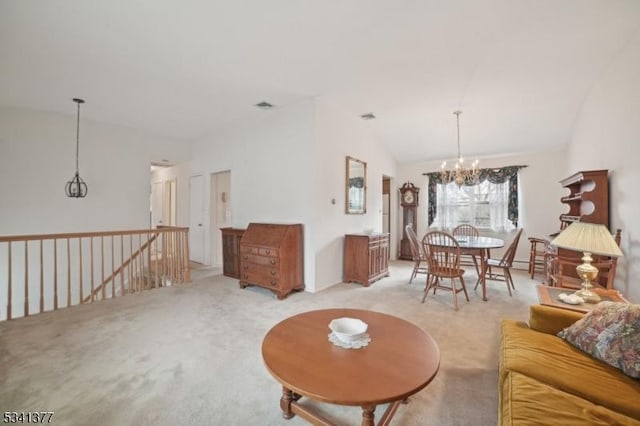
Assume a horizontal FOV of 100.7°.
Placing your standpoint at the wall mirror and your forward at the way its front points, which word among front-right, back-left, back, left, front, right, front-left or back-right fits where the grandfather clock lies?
left

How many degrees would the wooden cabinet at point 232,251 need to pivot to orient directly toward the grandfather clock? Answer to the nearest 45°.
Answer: approximately 135° to its left

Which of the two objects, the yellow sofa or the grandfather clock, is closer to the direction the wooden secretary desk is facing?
the yellow sofa

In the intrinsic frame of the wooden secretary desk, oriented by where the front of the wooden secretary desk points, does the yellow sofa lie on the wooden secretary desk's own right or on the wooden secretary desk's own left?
on the wooden secretary desk's own left

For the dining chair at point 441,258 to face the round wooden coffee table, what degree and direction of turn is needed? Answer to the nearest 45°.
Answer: approximately 135° to its right

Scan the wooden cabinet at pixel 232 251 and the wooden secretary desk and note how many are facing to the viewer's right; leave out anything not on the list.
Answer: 0

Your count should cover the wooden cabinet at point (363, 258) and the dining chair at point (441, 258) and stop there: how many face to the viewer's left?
0

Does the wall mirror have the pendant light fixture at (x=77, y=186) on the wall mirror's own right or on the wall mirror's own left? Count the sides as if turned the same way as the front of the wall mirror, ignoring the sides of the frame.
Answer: on the wall mirror's own right

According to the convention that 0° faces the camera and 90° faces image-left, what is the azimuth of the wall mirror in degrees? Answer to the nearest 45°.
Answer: approximately 315°

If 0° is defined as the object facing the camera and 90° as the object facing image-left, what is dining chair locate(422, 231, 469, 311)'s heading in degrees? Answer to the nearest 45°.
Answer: approximately 225°

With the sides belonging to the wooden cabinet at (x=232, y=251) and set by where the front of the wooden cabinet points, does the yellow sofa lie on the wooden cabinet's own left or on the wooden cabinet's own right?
on the wooden cabinet's own left
